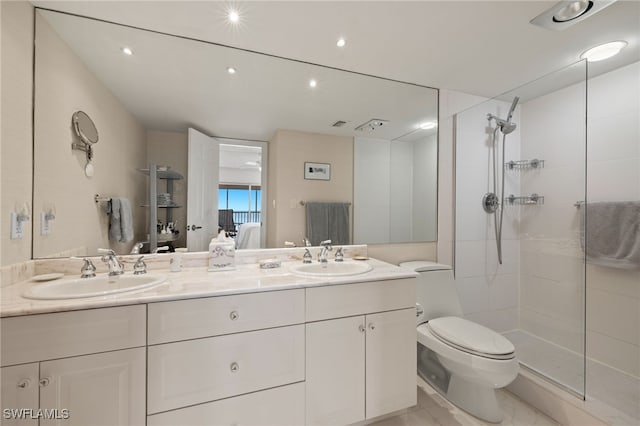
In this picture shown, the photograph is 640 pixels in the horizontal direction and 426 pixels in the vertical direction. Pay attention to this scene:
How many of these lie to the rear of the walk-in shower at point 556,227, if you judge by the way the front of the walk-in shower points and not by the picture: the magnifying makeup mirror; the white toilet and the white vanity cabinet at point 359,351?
0

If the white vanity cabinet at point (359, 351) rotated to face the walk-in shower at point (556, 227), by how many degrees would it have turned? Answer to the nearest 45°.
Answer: approximately 90° to its left

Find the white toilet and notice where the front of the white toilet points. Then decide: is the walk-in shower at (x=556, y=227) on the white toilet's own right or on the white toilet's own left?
on the white toilet's own left

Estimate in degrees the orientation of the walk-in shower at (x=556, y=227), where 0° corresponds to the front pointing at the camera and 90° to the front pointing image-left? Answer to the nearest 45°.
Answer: approximately 45°

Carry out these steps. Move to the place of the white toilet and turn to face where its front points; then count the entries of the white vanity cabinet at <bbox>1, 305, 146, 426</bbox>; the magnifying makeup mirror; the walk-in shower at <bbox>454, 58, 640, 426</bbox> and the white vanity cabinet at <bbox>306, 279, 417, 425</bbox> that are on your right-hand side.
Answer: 3

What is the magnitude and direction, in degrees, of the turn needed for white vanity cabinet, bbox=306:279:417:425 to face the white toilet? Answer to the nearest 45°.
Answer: approximately 90° to its left

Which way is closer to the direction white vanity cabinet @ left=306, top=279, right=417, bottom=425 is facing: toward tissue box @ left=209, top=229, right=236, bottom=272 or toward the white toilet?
the white toilet

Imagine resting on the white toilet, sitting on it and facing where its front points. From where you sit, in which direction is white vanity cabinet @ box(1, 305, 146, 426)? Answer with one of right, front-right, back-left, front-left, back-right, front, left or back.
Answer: right

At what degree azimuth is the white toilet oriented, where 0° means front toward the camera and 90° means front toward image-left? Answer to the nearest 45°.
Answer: approximately 315°
